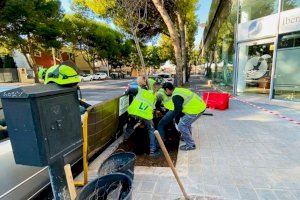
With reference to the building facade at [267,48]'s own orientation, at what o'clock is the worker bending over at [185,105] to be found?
The worker bending over is roughly at 11 o'clock from the building facade.

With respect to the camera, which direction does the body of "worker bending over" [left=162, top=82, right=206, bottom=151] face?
to the viewer's left

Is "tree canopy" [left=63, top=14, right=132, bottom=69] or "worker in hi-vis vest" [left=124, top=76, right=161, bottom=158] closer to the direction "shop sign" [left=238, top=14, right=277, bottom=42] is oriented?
the worker in hi-vis vest

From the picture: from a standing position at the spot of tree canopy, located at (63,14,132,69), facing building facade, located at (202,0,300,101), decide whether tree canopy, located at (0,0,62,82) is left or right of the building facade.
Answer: right

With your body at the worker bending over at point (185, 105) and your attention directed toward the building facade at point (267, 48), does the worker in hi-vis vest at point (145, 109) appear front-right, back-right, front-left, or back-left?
back-left

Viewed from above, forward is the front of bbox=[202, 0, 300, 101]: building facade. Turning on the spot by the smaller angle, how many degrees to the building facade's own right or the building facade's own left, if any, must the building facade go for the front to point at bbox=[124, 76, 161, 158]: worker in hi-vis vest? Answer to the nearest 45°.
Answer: approximately 45° to the building facade's own left

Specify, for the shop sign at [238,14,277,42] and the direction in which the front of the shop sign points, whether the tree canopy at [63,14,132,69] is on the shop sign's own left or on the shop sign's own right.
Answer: on the shop sign's own right

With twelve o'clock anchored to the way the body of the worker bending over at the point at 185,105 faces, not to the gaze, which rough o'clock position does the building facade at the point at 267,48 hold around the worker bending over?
The building facade is roughly at 4 o'clock from the worker bending over.

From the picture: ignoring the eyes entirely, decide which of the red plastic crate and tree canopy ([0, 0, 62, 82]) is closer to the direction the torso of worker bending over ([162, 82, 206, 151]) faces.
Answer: the tree canopy
